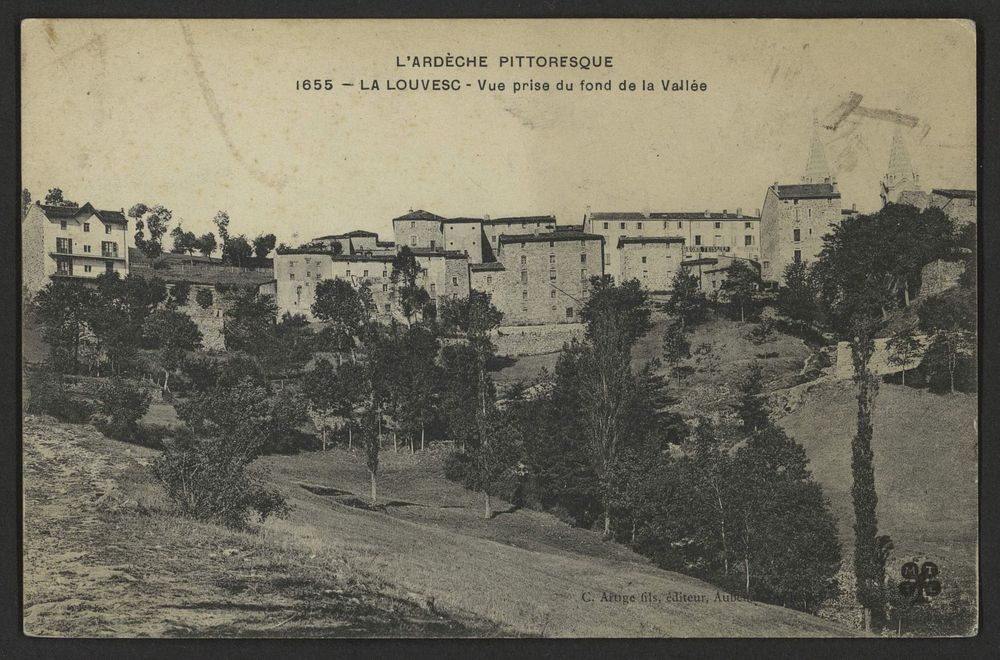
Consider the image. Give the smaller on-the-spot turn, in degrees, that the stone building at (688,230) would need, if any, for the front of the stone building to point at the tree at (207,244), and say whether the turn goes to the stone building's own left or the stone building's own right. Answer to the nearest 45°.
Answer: approximately 90° to the stone building's own right

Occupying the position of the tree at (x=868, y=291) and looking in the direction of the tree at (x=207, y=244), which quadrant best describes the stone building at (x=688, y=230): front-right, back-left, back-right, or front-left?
front-right

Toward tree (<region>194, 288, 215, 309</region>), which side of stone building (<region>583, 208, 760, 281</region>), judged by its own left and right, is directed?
right

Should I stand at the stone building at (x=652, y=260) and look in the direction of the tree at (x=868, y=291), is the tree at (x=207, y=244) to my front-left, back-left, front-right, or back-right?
back-right

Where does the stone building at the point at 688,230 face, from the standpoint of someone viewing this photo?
facing the viewer

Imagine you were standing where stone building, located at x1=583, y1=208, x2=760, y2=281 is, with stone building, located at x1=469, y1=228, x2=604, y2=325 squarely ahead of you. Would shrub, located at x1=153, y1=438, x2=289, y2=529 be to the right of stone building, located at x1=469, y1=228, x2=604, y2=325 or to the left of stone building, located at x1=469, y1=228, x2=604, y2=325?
left

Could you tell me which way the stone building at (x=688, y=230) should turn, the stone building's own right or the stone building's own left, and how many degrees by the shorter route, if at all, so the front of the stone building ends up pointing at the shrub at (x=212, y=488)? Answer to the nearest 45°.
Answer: approximately 45° to the stone building's own right
